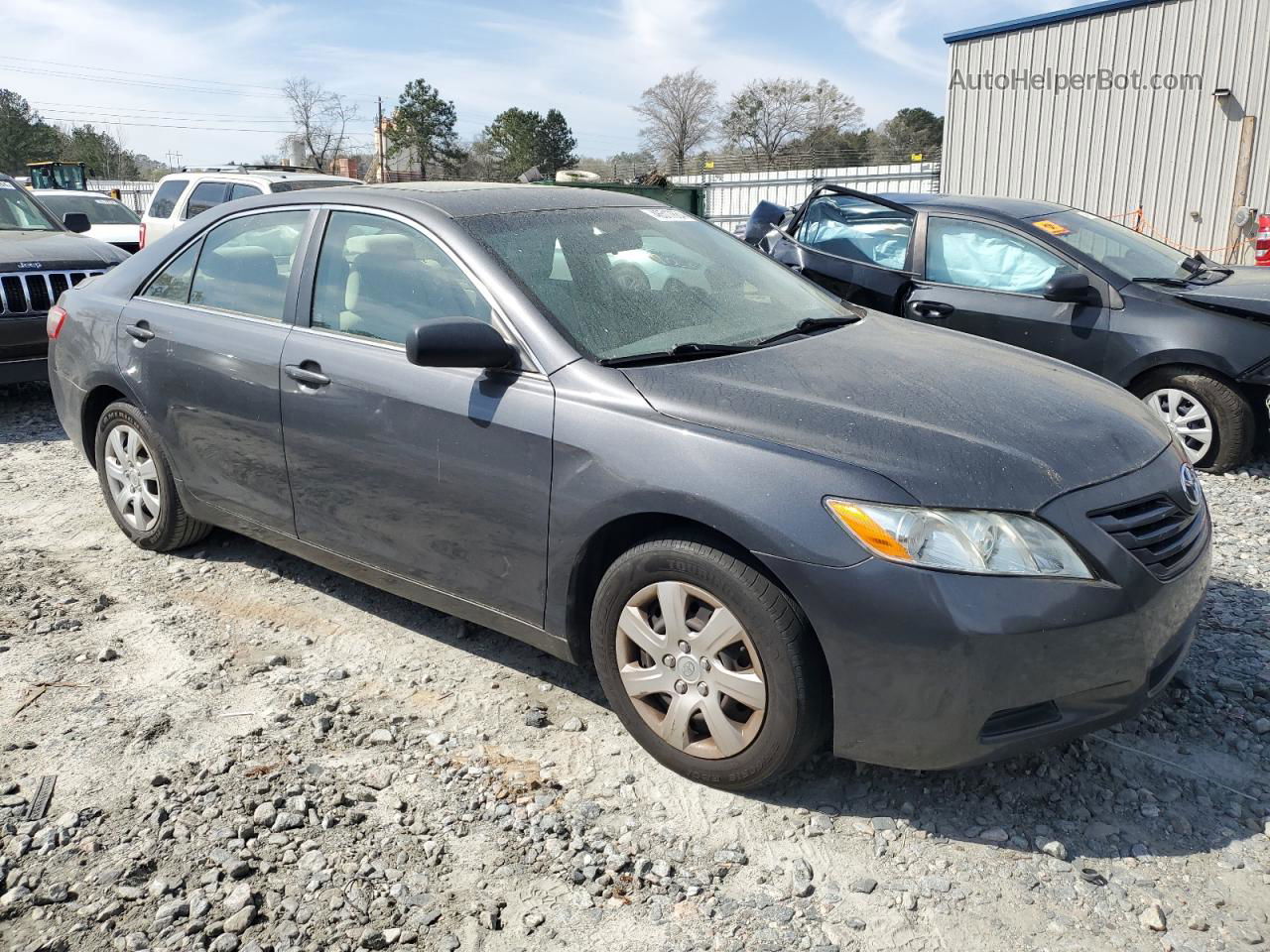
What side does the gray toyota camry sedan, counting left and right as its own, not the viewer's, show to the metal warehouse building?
left

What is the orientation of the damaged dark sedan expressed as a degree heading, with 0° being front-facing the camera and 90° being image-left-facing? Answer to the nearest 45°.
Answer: approximately 315°

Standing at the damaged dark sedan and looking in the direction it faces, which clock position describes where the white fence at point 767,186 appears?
The white fence is roughly at 7 o'clock from the damaged dark sedan.

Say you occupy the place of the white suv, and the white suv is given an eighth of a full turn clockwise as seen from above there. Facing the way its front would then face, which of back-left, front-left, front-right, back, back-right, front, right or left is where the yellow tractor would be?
back

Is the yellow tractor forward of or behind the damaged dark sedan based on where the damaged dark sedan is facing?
behind

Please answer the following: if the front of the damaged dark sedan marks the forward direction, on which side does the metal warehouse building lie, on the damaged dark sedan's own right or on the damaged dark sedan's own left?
on the damaged dark sedan's own left
